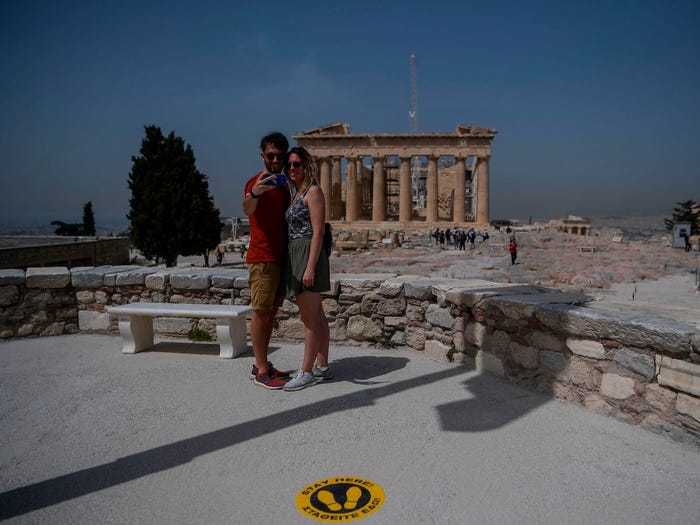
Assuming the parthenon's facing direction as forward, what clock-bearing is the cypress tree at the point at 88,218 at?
The cypress tree is roughly at 3 o'clock from the parthenon.

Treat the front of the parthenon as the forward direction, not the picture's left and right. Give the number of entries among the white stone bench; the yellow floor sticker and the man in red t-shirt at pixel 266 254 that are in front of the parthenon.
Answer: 3

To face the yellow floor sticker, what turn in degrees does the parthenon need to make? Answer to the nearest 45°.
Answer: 0° — it already faces it

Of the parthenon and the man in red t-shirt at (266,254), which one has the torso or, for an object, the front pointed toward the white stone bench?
the parthenon

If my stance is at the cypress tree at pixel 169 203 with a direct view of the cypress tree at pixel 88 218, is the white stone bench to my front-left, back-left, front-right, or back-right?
back-left

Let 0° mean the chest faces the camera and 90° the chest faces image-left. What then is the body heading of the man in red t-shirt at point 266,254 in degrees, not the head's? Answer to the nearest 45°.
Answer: approximately 315°

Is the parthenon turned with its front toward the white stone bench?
yes

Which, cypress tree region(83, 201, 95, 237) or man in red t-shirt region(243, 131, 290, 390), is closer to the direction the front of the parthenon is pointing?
the man in red t-shirt
